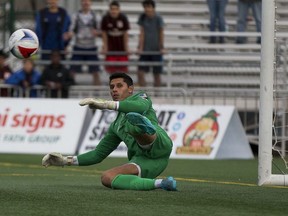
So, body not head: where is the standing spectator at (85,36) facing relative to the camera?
toward the camera

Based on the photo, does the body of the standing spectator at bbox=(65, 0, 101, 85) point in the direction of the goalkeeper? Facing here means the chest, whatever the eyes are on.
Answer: yes

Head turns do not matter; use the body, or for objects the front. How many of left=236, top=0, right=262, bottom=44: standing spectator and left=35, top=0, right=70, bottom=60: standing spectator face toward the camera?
2

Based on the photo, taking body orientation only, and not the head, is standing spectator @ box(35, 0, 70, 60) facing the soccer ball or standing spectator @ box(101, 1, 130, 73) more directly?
the soccer ball

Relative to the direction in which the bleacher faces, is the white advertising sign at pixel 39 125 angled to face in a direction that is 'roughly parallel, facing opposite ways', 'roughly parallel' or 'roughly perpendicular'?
roughly parallel

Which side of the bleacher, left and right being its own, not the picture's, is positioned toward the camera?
front

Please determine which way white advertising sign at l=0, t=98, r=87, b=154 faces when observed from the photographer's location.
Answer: facing the viewer

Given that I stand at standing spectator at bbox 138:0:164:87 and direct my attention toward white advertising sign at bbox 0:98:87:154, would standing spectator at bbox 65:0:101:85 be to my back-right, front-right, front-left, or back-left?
front-right

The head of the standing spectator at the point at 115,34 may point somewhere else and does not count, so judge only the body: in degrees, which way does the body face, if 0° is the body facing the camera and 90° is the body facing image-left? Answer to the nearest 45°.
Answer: approximately 0°

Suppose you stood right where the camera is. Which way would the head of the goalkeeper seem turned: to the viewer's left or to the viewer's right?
to the viewer's left

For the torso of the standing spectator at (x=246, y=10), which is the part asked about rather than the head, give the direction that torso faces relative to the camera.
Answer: toward the camera
